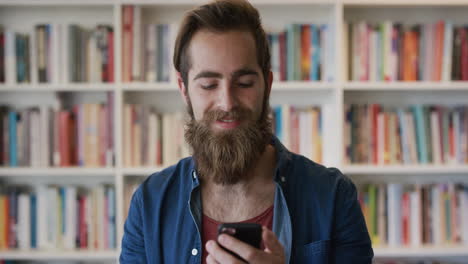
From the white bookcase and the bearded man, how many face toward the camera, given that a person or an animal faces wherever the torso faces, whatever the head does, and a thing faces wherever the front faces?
2

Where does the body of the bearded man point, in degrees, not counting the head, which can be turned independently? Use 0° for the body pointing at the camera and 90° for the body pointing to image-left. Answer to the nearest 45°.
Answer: approximately 0°

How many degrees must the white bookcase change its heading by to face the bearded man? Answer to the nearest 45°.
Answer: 0° — it already faces them

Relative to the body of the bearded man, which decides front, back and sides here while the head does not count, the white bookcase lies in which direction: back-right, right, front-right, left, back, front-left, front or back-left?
back

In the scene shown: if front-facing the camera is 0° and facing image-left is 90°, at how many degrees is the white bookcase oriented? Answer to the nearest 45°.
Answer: approximately 0°
